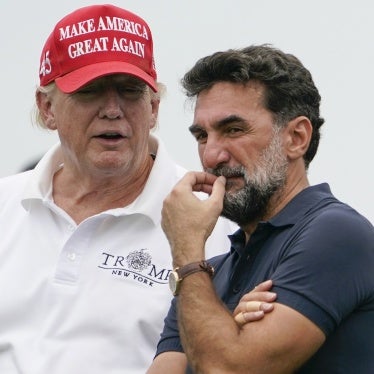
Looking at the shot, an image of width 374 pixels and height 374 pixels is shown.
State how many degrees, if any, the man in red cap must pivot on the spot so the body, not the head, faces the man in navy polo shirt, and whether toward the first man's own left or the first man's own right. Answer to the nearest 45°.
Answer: approximately 45° to the first man's own left

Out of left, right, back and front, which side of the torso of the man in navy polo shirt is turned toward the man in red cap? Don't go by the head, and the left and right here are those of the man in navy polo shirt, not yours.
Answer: right

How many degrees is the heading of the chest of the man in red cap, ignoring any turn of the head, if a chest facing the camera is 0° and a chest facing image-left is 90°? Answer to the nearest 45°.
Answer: approximately 0°

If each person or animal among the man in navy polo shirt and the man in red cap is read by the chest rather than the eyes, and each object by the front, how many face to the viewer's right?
0

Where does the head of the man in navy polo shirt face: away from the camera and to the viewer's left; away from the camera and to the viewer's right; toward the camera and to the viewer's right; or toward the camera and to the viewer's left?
toward the camera and to the viewer's left
